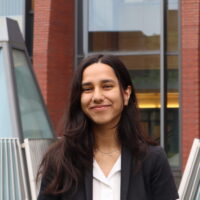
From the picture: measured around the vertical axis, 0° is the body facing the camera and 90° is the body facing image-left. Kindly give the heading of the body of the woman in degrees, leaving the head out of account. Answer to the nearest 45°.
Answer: approximately 0°
